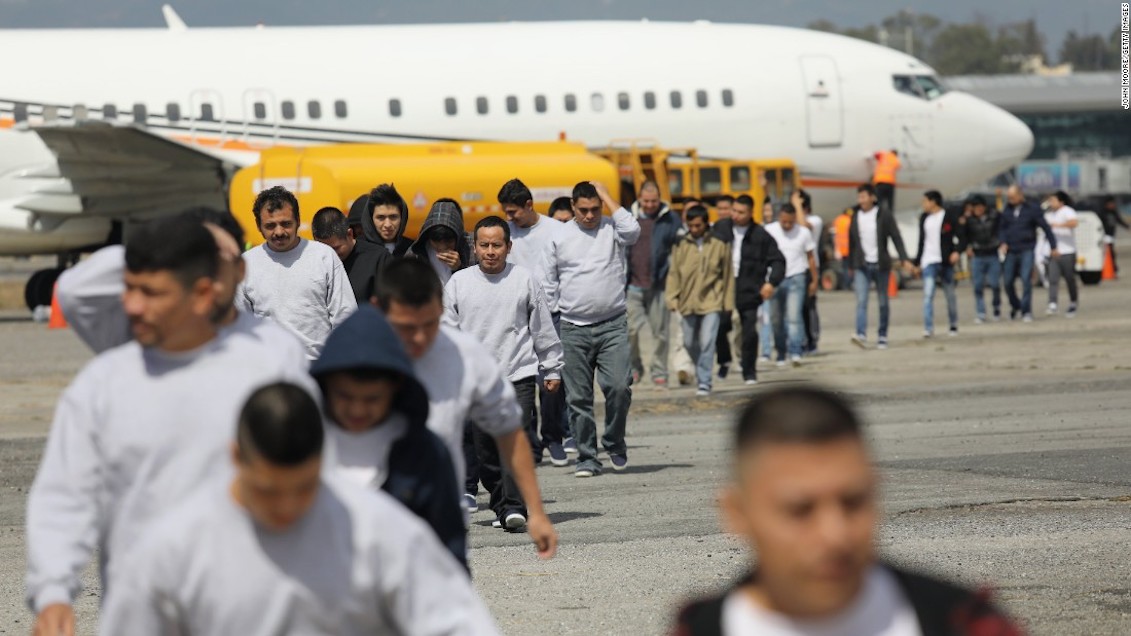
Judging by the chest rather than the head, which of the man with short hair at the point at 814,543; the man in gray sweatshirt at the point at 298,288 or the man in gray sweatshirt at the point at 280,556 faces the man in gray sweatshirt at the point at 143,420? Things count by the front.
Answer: the man in gray sweatshirt at the point at 298,288

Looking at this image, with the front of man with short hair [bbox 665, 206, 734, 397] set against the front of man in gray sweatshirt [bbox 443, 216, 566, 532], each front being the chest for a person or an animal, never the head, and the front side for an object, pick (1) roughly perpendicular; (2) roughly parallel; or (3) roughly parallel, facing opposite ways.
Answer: roughly parallel

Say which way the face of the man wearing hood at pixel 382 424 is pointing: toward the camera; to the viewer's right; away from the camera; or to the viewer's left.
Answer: toward the camera

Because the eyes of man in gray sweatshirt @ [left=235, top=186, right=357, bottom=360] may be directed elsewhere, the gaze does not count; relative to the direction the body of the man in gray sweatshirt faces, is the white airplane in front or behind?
behind

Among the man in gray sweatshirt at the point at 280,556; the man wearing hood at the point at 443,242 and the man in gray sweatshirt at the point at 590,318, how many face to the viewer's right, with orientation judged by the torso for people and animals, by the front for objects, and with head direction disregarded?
0

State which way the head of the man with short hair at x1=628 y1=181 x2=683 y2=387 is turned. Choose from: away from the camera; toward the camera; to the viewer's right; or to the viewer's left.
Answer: toward the camera

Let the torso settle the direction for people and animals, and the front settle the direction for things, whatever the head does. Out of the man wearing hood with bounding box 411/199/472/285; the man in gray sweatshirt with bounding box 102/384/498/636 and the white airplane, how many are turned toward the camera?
2

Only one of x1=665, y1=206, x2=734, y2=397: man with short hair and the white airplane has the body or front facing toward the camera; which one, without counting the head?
the man with short hair

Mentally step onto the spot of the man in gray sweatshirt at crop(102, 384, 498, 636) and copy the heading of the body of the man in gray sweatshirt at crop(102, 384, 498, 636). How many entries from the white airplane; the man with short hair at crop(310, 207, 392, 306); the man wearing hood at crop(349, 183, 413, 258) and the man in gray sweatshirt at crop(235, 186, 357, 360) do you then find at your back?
4

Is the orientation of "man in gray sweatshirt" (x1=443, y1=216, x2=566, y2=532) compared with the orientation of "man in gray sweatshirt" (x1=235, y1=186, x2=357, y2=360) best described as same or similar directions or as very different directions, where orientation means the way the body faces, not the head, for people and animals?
same or similar directions

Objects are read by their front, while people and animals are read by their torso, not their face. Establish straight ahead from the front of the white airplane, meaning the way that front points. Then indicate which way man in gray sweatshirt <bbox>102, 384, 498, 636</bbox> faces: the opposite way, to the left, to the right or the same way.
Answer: to the right

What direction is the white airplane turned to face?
to the viewer's right

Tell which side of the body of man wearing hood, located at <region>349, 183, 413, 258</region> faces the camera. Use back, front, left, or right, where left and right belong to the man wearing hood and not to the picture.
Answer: front

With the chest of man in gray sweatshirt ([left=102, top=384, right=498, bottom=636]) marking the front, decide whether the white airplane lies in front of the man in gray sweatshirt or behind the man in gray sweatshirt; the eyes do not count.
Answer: behind

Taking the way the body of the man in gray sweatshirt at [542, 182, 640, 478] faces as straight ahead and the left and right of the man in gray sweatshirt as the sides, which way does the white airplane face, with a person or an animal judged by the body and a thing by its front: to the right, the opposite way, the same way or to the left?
to the left

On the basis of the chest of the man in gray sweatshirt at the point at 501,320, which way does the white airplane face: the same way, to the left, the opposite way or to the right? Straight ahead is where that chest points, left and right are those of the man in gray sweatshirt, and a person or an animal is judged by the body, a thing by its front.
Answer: to the left

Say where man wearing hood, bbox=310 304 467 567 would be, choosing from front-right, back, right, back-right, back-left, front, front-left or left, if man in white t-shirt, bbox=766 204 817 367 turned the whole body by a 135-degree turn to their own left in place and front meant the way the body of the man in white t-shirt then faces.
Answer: back-right

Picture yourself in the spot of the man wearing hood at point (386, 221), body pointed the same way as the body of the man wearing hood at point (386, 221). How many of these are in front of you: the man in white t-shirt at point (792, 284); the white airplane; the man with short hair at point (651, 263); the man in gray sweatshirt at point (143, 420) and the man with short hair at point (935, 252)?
1

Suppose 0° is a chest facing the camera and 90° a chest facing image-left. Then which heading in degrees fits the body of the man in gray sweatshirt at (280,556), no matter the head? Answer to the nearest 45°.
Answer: approximately 0°

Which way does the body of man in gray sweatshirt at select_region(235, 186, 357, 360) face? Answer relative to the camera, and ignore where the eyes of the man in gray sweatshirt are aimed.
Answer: toward the camera
